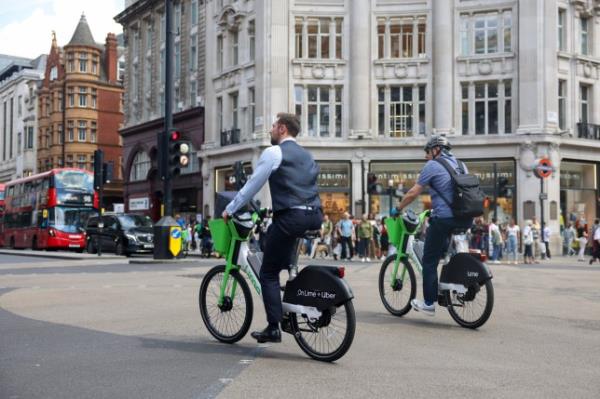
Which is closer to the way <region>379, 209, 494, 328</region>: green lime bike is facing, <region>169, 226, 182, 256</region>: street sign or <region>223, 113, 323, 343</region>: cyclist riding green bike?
the street sign

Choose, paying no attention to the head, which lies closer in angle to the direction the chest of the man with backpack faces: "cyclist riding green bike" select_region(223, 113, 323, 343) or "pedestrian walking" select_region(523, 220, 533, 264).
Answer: the pedestrian walking

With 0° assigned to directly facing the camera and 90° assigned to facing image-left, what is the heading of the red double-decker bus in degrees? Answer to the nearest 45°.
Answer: approximately 315°

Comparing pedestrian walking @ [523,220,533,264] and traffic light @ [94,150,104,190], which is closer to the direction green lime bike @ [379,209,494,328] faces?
the traffic light

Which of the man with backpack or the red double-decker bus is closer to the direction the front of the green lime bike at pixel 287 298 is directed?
the red double-decker bus

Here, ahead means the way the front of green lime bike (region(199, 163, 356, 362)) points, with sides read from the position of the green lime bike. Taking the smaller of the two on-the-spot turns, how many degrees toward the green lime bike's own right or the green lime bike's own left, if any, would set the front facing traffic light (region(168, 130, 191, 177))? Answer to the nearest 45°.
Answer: approximately 45° to the green lime bike's own right
